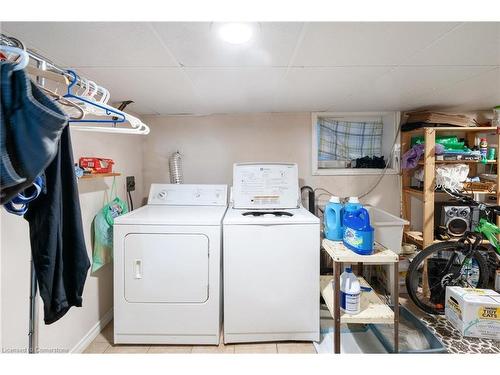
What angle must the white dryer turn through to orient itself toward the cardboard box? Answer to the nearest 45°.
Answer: approximately 90° to its left

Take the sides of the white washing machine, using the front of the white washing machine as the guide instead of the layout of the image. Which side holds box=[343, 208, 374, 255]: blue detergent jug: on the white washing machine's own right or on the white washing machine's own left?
on the white washing machine's own left

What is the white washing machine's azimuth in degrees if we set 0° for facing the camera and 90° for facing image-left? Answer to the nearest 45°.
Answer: approximately 0°

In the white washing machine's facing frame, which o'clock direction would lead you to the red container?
The red container is roughly at 3 o'clock from the white washing machine.

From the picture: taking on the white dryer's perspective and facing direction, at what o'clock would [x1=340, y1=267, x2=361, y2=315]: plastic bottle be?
The plastic bottle is roughly at 10 o'clock from the white dryer.

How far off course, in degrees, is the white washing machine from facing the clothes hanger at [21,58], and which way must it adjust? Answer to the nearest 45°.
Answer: approximately 45° to its right

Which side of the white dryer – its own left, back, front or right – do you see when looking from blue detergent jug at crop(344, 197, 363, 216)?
left

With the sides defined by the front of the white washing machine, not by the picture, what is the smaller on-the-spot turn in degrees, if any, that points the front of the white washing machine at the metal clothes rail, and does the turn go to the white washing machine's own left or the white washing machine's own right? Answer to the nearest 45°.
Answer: approximately 45° to the white washing machine's own right

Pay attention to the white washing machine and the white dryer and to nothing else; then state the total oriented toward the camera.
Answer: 2

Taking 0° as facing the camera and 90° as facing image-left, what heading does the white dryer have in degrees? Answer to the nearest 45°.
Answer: approximately 0°
